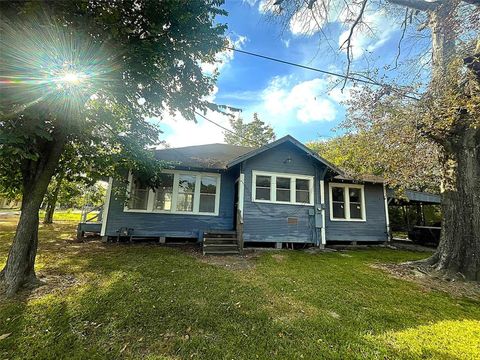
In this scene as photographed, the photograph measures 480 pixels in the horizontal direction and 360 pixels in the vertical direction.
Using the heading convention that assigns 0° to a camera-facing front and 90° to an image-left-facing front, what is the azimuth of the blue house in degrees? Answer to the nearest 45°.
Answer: approximately 0°

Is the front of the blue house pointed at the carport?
no

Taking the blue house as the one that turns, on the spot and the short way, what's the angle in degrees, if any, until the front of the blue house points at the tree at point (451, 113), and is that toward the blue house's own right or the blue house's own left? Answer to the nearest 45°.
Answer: approximately 45° to the blue house's own left
